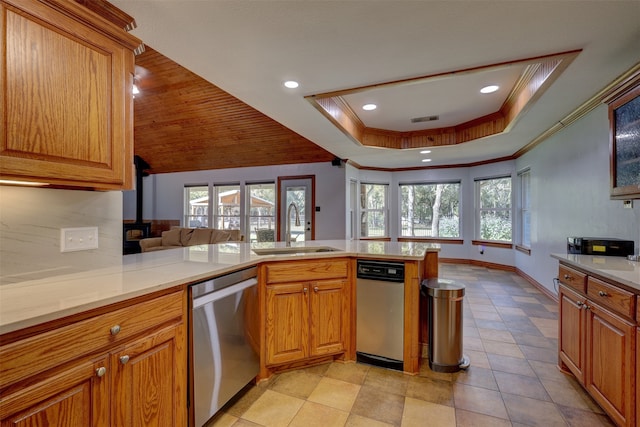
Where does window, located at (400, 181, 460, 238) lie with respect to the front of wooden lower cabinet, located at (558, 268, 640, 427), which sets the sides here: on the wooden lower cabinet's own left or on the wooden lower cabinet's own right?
on the wooden lower cabinet's own right

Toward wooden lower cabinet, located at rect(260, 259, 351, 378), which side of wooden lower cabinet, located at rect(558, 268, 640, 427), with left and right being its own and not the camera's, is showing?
front

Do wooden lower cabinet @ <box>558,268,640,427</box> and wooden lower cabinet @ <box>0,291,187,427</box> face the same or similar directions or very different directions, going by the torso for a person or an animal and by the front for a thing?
very different directions

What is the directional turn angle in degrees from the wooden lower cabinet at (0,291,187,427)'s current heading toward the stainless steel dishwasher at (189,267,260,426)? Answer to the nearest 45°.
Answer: approximately 90° to its left

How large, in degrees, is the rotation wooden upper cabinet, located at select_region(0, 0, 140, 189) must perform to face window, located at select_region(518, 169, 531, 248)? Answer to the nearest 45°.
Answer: approximately 45° to its left

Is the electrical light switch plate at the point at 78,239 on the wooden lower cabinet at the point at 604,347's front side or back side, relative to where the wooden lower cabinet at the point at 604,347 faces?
on the front side

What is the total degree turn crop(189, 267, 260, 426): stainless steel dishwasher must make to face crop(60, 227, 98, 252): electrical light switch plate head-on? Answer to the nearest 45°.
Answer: approximately 135° to its right

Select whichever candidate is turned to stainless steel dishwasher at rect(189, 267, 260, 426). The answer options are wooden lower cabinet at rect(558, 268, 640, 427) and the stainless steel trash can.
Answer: the wooden lower cabinet

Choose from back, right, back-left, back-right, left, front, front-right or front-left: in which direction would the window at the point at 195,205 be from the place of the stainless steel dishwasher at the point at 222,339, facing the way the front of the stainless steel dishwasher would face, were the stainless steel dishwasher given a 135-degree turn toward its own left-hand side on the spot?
front
